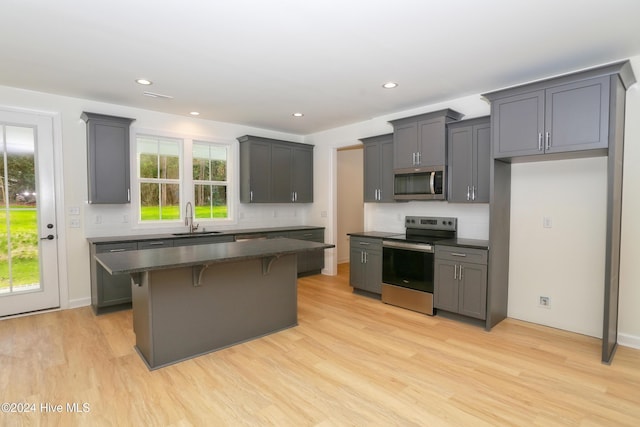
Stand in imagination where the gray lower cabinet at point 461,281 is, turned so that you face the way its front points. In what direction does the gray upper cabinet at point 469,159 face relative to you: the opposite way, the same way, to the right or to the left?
the same way

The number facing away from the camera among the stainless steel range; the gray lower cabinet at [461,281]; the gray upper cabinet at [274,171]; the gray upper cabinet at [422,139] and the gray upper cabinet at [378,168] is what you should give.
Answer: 0

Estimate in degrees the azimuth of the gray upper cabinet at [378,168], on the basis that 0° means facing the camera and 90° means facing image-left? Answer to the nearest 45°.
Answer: approximately 45°

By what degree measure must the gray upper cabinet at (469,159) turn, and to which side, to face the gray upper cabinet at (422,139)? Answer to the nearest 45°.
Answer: approximately 45° to its right

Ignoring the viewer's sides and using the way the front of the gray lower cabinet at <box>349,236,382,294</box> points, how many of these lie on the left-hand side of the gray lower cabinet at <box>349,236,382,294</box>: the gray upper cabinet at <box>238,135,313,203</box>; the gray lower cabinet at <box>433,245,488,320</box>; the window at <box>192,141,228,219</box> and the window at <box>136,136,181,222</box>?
1

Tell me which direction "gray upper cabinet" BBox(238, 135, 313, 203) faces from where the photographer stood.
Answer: facing the viewer and to the right of the viewer

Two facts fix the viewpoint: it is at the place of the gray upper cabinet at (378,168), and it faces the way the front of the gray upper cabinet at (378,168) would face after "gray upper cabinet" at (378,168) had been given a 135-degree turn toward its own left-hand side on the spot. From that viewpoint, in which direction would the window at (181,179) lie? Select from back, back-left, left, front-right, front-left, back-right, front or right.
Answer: back

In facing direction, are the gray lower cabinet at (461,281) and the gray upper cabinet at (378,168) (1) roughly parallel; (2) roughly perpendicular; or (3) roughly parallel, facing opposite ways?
roughly parallel

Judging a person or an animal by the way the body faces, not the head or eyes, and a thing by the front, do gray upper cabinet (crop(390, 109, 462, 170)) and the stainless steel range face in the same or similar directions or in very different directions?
same or similar directions
